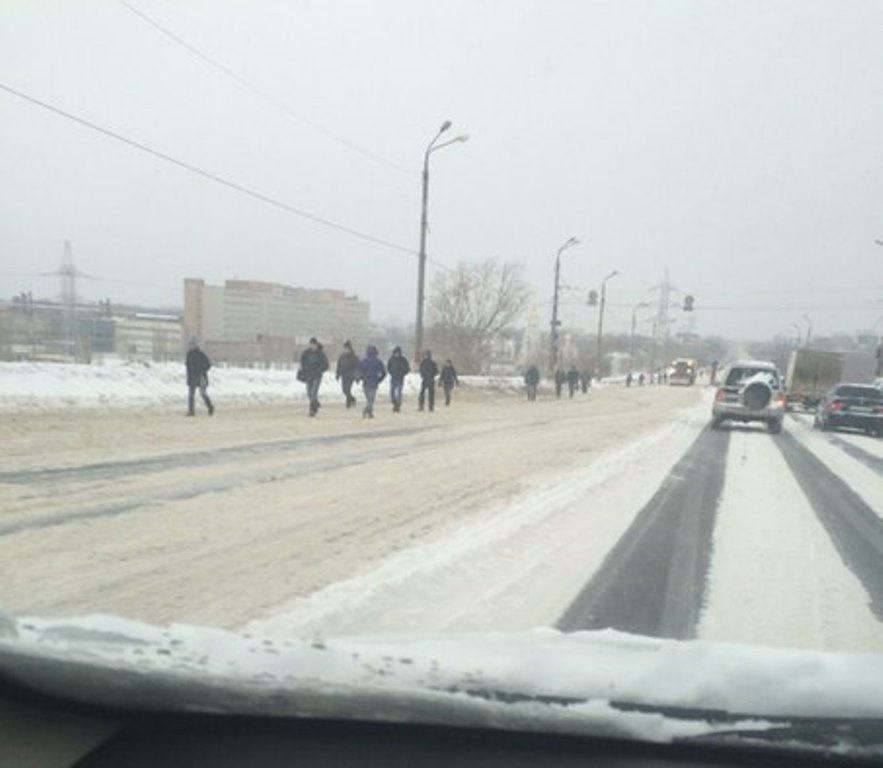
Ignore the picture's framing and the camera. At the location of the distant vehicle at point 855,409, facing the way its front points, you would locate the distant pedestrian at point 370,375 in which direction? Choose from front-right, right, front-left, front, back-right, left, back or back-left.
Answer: back-left

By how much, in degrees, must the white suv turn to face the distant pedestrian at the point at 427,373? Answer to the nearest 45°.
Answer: approximately 90° to its left

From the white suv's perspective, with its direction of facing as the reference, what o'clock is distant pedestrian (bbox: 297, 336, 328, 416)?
The distant pedestrian is roughly at 8 o'clock from the white suv.

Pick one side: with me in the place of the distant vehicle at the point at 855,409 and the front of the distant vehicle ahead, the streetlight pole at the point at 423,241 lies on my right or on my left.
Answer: on my left

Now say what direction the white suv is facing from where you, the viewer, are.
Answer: facing away from the viewer

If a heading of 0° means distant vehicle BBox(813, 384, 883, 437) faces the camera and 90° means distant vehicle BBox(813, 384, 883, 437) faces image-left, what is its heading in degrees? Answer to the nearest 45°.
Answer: approximately 180°

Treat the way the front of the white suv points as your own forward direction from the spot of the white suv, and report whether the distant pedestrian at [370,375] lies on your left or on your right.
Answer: on your left
